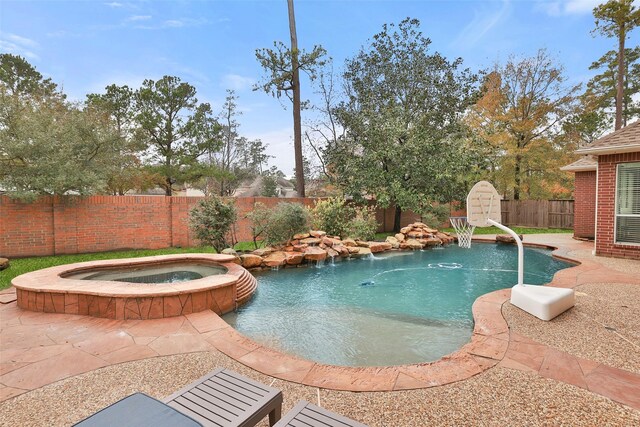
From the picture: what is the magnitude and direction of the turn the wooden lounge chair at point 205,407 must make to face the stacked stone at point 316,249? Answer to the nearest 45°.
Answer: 0° — it already faces it

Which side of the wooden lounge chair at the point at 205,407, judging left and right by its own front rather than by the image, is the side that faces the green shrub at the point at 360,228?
front

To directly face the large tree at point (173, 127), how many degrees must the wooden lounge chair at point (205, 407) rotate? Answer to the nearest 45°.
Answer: approximately 45° to its left

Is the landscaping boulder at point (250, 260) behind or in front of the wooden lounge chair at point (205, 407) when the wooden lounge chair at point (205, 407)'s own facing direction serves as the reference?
in front

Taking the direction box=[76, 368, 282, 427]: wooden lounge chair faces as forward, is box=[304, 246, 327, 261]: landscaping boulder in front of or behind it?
in front

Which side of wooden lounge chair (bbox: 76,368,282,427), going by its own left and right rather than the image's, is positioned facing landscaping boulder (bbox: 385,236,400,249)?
front

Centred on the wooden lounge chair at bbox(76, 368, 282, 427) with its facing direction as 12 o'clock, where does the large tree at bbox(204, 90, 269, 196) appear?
The large tree is roughly at 11 o'clock from the wooden lounge chair.

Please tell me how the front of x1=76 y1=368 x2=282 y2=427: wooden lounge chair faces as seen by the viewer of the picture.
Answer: facing away from the viewer and to the right of the viewer

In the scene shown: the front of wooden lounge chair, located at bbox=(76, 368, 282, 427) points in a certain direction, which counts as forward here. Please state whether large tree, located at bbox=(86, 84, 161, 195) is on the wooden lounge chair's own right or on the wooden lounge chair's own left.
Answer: on the wooden lounge chair's own left

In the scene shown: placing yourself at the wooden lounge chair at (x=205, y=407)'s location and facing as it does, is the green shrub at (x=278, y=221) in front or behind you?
in front
